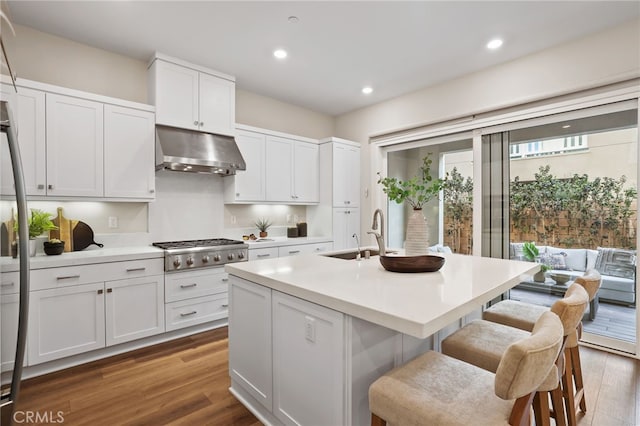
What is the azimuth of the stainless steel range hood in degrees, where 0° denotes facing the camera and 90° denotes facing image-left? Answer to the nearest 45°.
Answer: approximately 315°

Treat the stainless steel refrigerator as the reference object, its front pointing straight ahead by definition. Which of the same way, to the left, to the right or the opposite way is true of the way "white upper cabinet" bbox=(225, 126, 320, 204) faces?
to the right

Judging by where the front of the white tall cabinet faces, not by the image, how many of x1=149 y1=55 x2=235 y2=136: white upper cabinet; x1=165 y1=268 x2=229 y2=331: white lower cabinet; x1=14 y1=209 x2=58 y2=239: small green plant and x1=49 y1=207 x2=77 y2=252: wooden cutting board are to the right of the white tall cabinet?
4

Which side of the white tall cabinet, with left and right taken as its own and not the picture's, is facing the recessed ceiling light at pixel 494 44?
front

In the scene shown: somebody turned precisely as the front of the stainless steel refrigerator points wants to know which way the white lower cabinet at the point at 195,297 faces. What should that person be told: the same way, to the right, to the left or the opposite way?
to the right

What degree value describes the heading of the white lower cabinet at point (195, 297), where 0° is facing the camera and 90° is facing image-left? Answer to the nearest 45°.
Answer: approximately 315°

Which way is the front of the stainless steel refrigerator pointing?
to the viewer's right

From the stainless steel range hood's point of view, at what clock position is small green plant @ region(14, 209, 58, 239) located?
The small green plant is roughly at 4 o'clock from the stainless steel range hood.

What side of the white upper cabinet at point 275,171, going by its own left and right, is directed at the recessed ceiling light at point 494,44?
front
